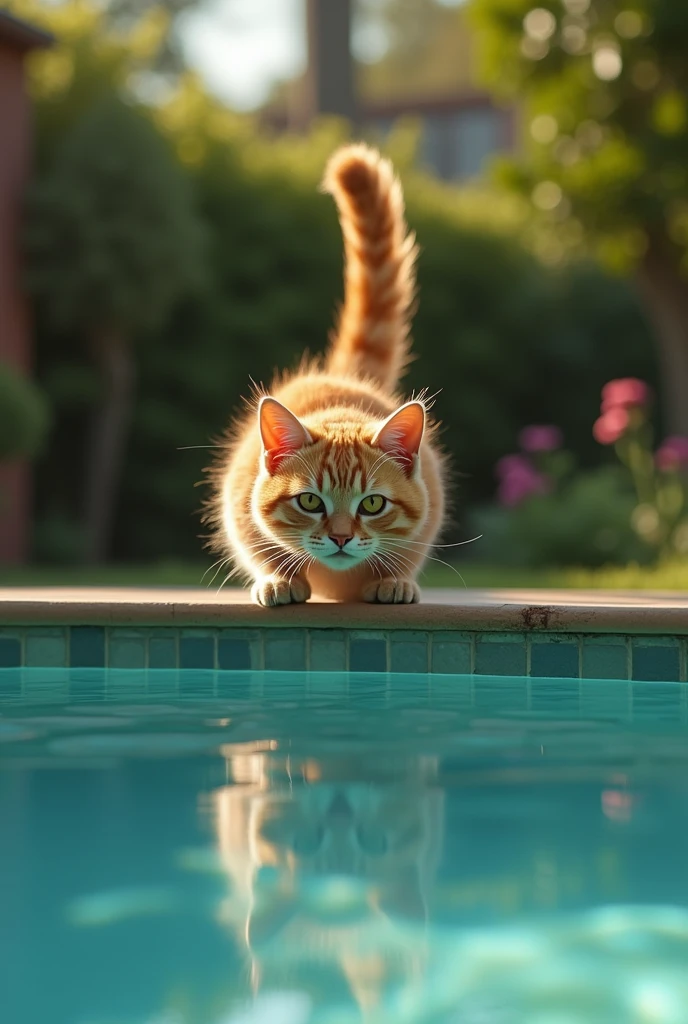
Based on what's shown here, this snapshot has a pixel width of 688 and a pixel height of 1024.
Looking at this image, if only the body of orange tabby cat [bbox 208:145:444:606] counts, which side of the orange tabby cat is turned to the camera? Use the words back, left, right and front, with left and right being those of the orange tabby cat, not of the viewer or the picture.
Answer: front

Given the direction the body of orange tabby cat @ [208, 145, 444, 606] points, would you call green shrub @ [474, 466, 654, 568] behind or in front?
behind

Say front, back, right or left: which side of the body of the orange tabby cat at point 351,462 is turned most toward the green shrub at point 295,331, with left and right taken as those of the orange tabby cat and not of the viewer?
back

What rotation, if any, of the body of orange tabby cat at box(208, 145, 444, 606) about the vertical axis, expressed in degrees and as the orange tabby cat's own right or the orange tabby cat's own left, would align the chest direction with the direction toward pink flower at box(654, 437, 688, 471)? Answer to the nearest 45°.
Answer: approximately 135° to the orange tabby cat's own left

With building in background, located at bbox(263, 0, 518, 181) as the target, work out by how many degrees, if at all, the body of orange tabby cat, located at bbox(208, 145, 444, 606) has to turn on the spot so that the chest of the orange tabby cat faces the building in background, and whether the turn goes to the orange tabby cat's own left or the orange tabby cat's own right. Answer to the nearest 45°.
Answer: approximately 180°

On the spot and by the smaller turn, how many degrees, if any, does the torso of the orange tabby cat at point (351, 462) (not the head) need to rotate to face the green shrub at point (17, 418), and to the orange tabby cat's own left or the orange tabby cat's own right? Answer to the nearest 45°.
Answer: approximately 135° to the orange tabby cat's own right
